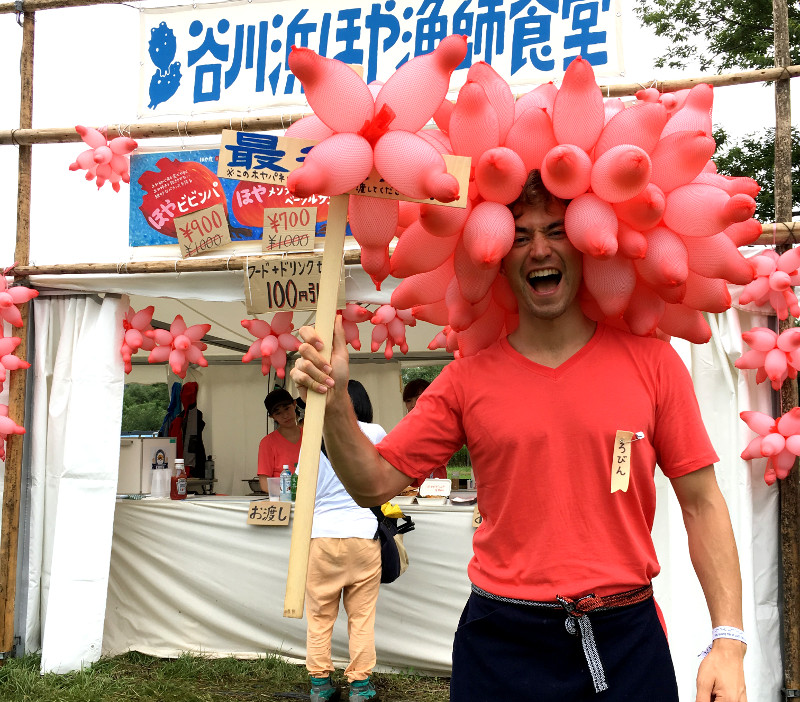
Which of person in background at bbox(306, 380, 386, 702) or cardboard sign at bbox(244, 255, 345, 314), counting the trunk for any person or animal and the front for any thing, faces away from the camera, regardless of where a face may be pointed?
the person in background

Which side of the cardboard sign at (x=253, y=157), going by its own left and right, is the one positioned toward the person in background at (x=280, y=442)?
back

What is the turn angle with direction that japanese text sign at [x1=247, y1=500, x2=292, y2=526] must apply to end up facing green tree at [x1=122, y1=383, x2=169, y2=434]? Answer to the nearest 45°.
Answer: approximately 180°

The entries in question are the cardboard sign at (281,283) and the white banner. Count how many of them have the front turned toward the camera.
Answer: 2

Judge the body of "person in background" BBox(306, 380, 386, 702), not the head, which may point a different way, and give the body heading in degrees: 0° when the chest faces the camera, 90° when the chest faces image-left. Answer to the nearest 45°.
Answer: approximately 180°

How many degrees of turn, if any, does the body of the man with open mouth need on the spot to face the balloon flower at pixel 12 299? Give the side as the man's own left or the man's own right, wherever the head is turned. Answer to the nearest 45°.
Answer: approximately 135° to the man's own right

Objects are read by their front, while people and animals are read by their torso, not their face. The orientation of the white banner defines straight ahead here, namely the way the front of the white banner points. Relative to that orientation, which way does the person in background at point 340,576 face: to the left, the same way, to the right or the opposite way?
the opposite way

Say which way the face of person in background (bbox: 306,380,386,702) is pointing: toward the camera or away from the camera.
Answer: away from the camera

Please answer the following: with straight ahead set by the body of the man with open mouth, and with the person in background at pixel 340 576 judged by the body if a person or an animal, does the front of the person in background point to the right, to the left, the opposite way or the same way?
the opposite way

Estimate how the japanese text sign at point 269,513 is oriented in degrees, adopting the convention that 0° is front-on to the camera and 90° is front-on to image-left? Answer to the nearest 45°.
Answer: approximately 0°

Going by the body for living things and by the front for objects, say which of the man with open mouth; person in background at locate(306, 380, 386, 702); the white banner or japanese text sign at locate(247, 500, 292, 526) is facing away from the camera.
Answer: the person in background
